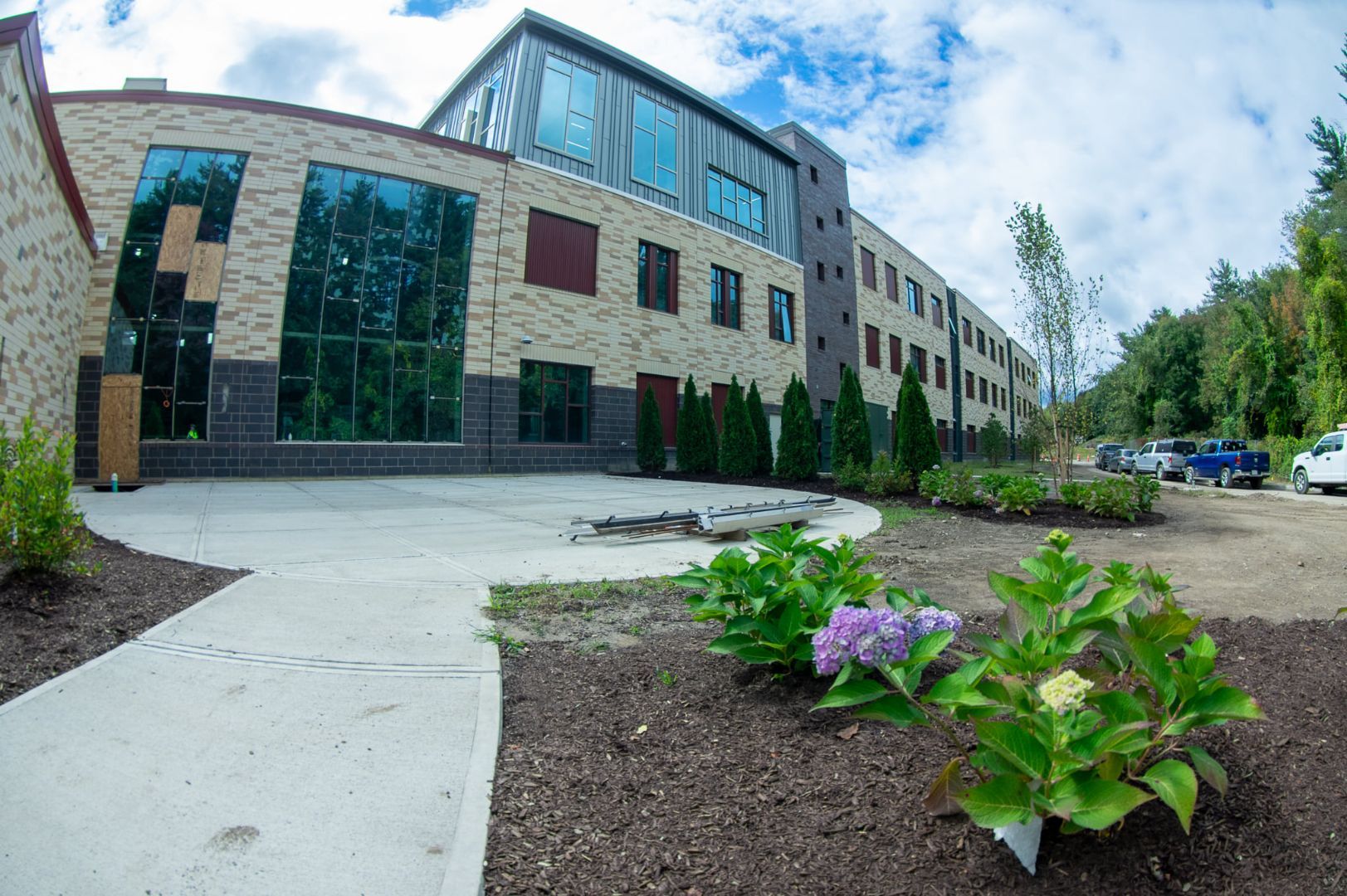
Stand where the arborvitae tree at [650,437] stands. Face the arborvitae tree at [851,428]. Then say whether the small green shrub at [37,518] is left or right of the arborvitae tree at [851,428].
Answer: right

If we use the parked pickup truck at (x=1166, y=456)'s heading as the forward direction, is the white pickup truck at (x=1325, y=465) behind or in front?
behind

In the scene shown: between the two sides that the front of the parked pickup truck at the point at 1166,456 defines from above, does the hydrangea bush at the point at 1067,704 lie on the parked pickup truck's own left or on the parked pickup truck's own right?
on the parked pickup truck's own left
